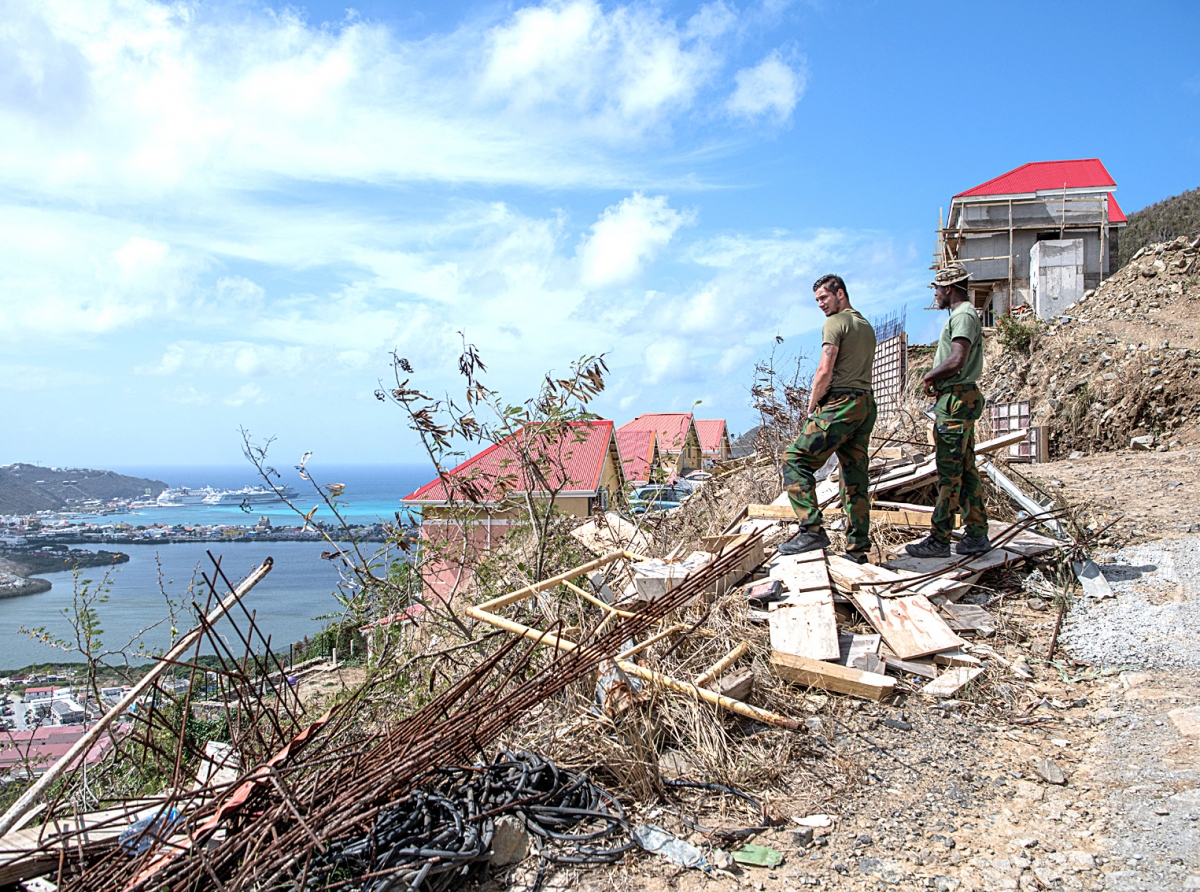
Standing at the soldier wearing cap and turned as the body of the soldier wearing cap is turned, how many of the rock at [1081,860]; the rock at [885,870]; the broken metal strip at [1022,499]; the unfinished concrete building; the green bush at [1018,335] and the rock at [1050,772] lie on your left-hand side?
3

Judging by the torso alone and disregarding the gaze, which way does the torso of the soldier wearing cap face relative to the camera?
to the viewer's left

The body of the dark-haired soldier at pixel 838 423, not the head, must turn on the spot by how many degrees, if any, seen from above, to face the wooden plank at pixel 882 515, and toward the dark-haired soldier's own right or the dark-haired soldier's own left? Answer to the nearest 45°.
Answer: approximately 45° to the dark-haired soldier's own right

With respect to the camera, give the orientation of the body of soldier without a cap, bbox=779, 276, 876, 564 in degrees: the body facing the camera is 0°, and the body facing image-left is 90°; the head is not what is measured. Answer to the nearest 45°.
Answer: approximately 135°

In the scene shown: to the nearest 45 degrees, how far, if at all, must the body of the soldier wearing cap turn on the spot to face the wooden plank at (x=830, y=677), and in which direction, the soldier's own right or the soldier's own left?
approximately 90° to the soldier's own left

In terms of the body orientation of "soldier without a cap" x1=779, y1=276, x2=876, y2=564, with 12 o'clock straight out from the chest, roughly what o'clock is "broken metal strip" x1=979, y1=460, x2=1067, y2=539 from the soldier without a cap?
The broken metal strip is roughly at 3 o'clock from the soldier without a cap.

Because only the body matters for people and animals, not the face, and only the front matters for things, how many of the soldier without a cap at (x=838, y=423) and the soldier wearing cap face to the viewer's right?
0

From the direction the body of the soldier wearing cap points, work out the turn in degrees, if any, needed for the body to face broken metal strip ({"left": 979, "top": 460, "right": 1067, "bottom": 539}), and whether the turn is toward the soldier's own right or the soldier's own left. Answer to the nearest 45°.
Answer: approximately 90° to the soldier's own right

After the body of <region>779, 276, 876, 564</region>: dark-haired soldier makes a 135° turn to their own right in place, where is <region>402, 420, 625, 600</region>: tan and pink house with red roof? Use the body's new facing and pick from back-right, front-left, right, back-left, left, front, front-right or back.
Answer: back

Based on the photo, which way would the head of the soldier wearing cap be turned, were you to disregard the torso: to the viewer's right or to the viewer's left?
to the viewer's left
